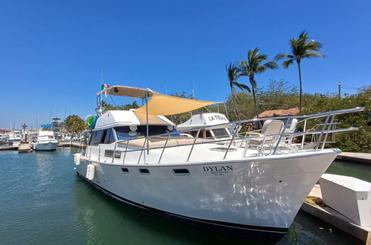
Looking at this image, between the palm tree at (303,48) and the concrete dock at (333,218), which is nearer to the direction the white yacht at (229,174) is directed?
the concrete dock

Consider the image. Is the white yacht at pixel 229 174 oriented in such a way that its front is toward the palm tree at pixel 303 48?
no

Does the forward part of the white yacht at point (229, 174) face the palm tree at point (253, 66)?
no

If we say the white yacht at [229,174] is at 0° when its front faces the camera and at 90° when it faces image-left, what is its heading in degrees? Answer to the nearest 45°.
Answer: approximately 315°
